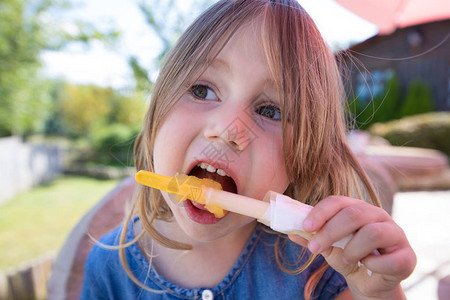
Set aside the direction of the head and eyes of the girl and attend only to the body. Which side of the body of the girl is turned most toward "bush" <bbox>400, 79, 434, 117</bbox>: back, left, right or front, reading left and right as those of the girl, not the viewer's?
back

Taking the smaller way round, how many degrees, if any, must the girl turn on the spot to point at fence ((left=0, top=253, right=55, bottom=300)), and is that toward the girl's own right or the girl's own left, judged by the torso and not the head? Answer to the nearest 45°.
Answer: approximately 135° to the girl's own right

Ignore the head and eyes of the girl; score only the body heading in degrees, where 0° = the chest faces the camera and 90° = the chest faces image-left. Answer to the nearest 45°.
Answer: approximately 0°

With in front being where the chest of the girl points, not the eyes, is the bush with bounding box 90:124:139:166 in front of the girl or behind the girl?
behind

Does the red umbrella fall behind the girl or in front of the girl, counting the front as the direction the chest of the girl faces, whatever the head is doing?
behind

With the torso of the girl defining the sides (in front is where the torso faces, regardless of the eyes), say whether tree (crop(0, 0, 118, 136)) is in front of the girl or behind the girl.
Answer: behind
